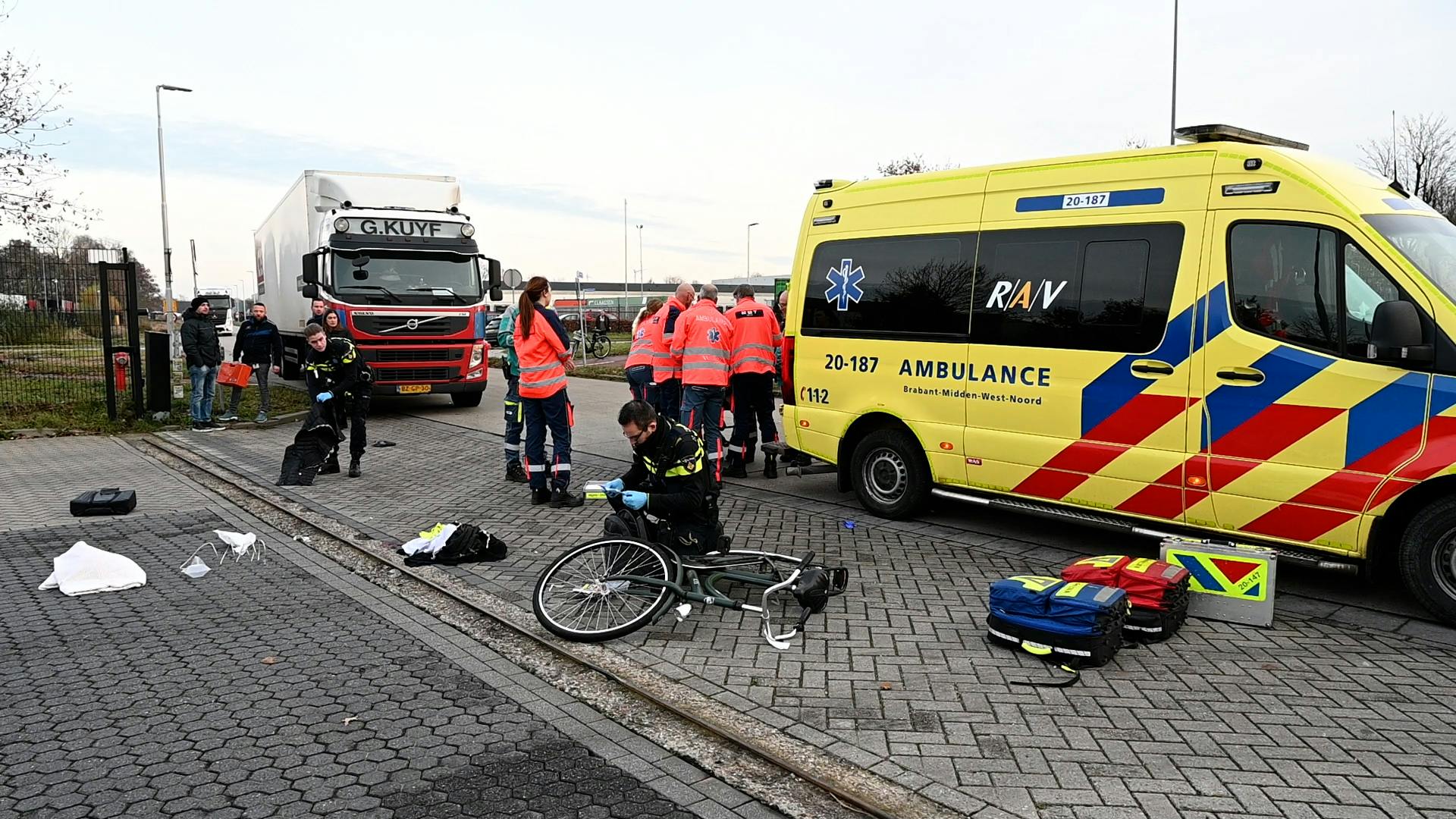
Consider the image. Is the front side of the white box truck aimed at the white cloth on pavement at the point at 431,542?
yes

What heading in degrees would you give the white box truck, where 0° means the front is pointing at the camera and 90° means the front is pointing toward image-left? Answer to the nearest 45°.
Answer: approximately 0°

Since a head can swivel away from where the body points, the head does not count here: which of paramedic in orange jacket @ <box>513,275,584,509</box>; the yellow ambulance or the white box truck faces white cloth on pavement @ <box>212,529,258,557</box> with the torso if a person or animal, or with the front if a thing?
the white box truck

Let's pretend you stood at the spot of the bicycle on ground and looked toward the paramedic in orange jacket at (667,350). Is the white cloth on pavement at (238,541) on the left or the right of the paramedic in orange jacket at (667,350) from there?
left

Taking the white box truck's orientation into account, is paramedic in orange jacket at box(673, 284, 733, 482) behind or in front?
in front

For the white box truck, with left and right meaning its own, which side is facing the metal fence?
right

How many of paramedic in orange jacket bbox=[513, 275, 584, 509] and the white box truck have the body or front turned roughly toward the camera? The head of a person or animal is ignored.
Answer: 1

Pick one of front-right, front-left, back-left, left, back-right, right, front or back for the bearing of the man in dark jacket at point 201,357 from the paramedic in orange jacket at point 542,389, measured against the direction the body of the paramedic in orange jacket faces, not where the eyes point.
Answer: left

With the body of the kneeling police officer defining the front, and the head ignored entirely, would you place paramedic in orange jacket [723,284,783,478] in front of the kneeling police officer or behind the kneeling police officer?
behind

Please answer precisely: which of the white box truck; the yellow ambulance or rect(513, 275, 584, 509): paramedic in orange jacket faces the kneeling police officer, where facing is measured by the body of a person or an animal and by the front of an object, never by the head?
the white box truck

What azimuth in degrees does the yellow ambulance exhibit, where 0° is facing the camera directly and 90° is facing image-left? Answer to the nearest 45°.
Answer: approximately 315°

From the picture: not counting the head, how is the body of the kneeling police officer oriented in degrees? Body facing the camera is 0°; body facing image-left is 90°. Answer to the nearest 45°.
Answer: approximately 45°

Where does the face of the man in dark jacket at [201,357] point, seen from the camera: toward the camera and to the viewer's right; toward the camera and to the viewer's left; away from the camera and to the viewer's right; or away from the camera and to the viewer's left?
toward the camera and to the viewer's right

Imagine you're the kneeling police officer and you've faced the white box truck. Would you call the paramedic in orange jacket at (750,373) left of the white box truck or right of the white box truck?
right
